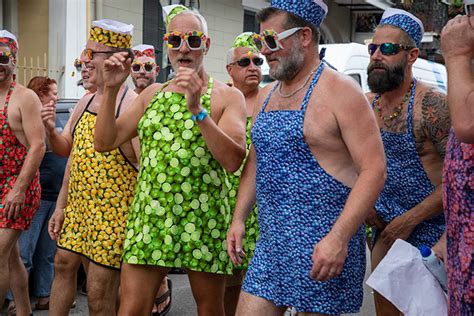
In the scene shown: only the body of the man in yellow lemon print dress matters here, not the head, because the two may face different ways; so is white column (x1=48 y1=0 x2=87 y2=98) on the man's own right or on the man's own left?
on the man's own right

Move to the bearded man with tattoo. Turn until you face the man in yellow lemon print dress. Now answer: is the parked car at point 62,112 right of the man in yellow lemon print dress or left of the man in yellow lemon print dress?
right

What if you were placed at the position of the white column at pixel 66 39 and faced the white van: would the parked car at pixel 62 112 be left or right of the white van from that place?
right

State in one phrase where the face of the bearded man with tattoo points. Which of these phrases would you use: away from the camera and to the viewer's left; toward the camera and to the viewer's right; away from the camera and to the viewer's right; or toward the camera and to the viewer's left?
toward the camera and to the viewer's left

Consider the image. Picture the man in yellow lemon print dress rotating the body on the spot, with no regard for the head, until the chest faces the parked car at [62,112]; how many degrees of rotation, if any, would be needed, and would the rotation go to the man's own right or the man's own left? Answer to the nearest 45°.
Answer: approximately 135° to the man's own right

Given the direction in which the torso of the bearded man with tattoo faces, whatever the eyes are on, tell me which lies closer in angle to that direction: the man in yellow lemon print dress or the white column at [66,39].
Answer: the man in yellow lemon print dress

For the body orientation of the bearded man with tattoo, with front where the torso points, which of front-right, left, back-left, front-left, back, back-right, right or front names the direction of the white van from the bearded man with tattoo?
back-right

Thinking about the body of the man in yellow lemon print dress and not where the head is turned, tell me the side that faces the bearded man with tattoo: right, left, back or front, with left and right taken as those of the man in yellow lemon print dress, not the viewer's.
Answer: left

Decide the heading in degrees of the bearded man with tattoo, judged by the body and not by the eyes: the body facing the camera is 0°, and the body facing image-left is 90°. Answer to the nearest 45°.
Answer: approximately 45°
